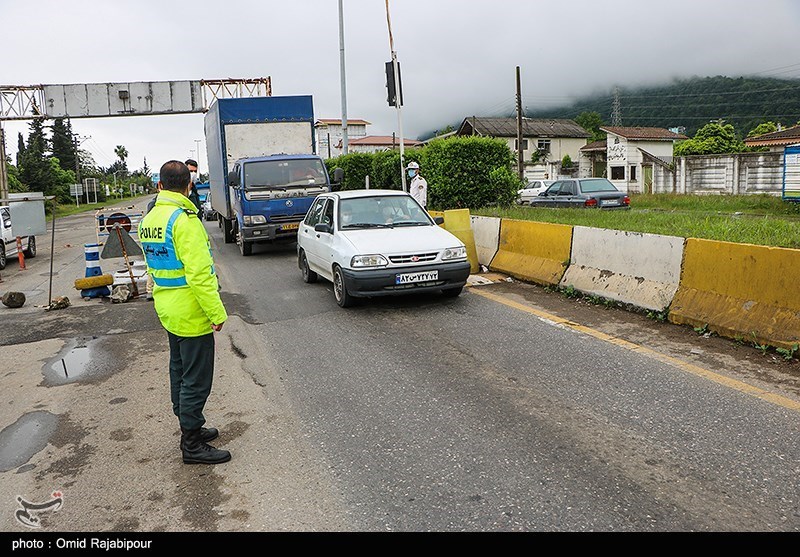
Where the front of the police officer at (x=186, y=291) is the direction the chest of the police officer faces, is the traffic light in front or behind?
in front

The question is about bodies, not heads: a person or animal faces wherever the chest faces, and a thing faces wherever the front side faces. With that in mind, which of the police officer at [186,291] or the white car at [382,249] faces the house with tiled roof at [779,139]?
the police officer

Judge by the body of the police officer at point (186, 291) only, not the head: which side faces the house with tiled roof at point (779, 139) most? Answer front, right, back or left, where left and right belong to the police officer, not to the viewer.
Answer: front

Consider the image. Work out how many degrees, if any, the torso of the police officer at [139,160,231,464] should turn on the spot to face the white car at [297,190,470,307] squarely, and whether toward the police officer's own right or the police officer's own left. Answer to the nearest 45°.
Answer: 0° — they already face it

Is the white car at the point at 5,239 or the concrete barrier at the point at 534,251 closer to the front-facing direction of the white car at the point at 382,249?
the concrete barrier

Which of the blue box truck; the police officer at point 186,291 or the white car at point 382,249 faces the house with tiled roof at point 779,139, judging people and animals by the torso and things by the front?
the police officer

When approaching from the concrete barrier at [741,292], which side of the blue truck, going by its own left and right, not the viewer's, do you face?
front

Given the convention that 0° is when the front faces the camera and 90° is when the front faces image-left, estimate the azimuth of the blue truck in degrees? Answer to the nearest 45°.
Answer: approximately 0°

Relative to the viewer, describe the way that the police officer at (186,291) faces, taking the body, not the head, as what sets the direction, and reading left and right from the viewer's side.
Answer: facing away from the viewer and to the right of the viewer

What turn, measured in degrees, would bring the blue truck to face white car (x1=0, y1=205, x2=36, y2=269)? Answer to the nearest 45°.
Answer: approximately 90° to its right

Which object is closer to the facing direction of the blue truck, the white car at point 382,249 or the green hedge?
the white car

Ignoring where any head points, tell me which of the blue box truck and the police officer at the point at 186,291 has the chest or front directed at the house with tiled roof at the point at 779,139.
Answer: the police officer

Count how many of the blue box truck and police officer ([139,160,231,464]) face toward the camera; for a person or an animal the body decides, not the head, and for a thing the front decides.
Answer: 1
